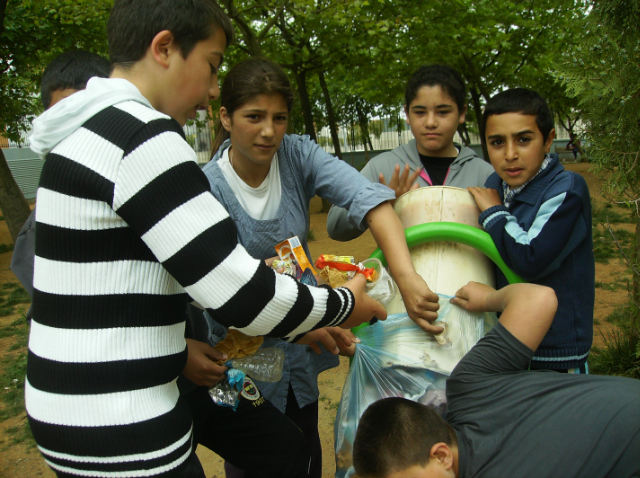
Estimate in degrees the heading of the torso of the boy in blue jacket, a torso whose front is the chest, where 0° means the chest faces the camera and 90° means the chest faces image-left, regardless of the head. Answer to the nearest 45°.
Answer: approximately 45°

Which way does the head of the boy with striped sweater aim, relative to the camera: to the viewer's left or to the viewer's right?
to the viewer's right

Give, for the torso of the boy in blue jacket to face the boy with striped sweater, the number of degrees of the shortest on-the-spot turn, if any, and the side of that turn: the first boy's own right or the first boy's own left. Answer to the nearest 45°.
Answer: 0° — they already face them

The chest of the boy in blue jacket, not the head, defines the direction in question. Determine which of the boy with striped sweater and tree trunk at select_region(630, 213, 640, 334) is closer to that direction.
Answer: the boy with striped sweater

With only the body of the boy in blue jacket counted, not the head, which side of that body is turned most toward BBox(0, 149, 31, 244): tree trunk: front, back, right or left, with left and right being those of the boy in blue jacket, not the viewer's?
right

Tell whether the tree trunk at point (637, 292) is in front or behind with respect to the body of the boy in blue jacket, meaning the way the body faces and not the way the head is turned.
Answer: behind
